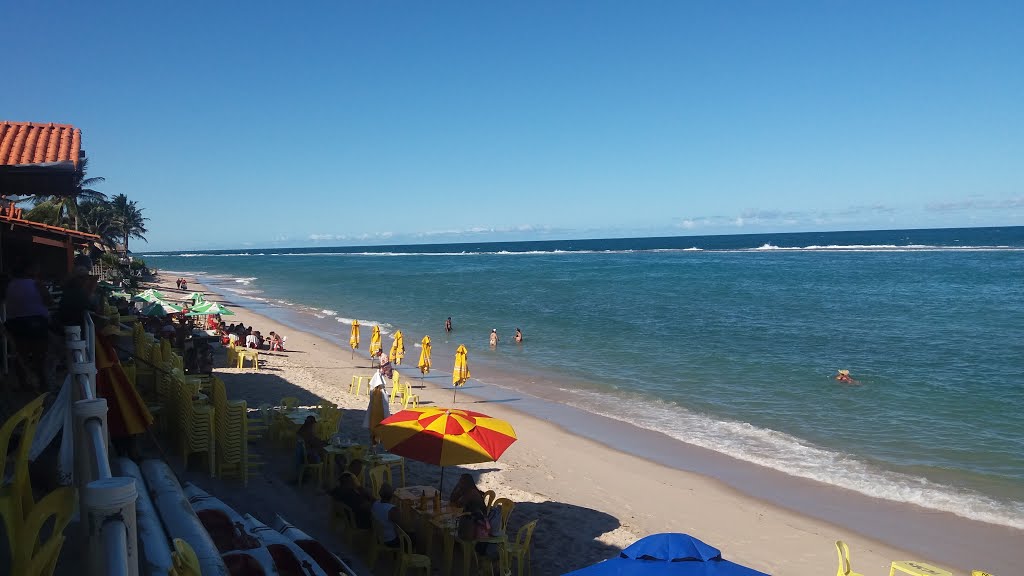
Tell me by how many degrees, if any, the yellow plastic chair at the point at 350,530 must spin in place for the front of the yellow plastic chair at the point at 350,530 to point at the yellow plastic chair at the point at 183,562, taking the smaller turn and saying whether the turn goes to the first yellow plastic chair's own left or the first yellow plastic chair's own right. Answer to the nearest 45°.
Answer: approximately 135° to the first yellow plastic chair's own right

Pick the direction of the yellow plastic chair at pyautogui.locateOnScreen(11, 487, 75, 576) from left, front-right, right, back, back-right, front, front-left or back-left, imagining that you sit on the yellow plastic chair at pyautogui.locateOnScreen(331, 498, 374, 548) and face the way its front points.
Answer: back-right

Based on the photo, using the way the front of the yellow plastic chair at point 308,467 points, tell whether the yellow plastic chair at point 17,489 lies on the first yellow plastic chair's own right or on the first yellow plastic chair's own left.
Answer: on the first yellow plastic chair's own right

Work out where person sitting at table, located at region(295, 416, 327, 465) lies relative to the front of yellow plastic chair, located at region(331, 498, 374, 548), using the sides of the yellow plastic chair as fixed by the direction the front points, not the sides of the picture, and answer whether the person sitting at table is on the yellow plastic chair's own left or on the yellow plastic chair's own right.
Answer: on the yellow plastic chair's own left

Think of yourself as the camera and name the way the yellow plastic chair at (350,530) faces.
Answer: facing away from the viewer and to the right of the viewer

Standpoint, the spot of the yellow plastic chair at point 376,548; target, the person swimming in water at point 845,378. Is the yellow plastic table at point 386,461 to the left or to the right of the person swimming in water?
left

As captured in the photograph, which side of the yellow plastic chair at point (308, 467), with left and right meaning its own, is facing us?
right

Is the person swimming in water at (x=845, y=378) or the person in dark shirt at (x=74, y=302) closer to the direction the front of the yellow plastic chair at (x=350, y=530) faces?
the person swimming in water

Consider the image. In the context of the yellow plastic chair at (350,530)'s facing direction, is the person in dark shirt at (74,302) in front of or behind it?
behind
